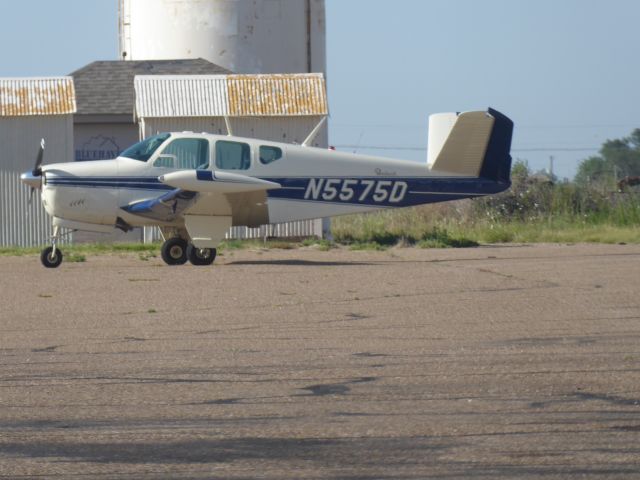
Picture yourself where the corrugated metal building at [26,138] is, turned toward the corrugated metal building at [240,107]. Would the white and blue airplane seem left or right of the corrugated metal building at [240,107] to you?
right

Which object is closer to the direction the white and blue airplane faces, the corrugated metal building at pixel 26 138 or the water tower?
the corrugated metal building

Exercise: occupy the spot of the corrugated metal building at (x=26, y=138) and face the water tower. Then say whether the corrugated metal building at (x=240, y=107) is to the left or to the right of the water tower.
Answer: right

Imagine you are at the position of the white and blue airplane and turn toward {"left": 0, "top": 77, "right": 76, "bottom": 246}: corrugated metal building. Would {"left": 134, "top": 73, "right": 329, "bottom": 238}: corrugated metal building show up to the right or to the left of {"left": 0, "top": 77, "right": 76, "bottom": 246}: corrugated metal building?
right

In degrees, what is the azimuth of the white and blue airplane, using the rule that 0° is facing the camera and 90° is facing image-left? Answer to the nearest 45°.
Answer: approximately 90°

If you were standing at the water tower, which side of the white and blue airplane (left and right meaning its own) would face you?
right

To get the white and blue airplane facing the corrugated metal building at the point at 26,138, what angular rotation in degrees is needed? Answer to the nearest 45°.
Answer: approximately 45° to its right

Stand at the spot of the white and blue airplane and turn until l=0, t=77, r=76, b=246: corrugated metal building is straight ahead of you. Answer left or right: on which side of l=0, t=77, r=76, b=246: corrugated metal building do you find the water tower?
right
